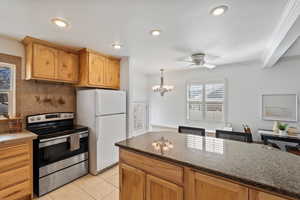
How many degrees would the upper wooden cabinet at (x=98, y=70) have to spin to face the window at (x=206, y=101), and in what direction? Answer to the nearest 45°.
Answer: approximately 45° to its left

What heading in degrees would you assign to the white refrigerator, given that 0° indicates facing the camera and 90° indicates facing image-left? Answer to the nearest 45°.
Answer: approximately 315°

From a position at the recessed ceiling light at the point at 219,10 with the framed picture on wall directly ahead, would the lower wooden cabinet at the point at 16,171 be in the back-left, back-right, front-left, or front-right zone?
back-left
